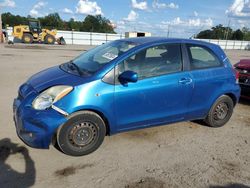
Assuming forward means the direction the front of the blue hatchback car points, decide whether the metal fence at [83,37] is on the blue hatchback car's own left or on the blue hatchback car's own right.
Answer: on the blue hatchback car's own right

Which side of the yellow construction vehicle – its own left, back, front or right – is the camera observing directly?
right

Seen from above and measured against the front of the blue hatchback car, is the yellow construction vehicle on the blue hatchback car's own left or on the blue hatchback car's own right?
on the blue hatchback car's own right

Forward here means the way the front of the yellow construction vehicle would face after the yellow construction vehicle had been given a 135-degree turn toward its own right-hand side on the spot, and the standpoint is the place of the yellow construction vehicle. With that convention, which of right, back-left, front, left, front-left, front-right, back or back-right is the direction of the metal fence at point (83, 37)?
back

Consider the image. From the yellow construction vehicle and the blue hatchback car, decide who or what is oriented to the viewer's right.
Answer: the yellow construction vehicle

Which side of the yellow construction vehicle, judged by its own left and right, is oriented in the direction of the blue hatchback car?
right
